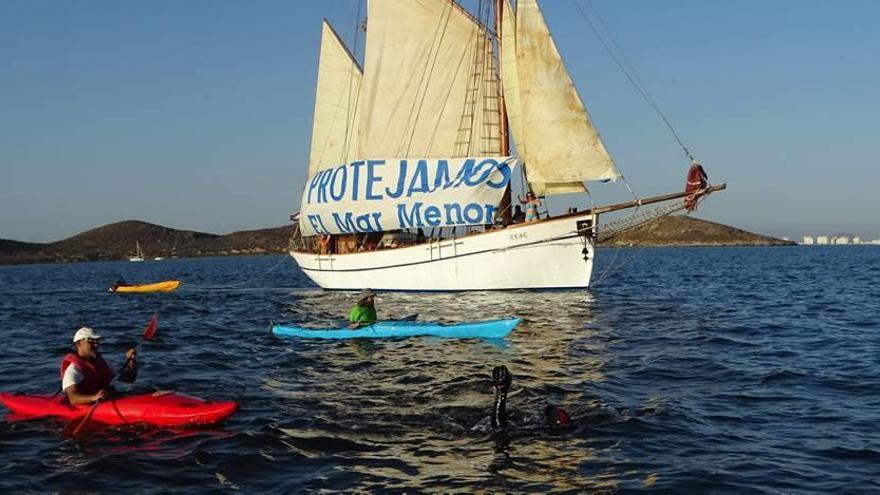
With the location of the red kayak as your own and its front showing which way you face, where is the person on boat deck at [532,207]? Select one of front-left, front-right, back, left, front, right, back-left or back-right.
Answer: front-left

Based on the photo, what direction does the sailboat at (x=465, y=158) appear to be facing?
to the viewer's right

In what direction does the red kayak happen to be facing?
to the viewer's right

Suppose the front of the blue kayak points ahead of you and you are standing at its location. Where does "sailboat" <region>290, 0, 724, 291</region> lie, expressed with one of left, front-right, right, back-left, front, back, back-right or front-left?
left

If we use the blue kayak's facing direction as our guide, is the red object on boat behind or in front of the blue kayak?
in front

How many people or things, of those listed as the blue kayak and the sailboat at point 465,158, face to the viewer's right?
2

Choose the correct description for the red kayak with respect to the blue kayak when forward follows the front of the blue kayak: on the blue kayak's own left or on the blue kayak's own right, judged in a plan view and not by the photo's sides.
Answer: on the blue kayak's own right

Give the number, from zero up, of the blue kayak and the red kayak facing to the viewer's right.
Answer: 2

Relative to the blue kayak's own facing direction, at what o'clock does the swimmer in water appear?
The swimmer in water is roughly at 3 o'clock from the blue kayak.

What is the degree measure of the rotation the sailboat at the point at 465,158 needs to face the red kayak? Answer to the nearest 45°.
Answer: approximately 90° to its right

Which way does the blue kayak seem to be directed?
to the viewer's right

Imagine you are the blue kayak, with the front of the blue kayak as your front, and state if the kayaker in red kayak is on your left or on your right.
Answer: on your right

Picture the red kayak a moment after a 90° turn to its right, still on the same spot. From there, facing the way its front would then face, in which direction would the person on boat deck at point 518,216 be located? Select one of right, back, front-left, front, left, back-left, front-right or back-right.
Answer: back-left

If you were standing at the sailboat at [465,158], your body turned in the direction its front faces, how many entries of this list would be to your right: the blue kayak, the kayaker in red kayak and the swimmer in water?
3

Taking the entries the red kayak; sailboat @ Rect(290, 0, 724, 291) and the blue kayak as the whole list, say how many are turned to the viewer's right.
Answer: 3

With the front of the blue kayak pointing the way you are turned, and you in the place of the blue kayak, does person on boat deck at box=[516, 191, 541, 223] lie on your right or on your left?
on your left

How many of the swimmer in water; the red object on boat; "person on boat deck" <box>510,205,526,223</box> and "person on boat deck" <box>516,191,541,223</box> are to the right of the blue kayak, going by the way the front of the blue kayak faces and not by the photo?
1
